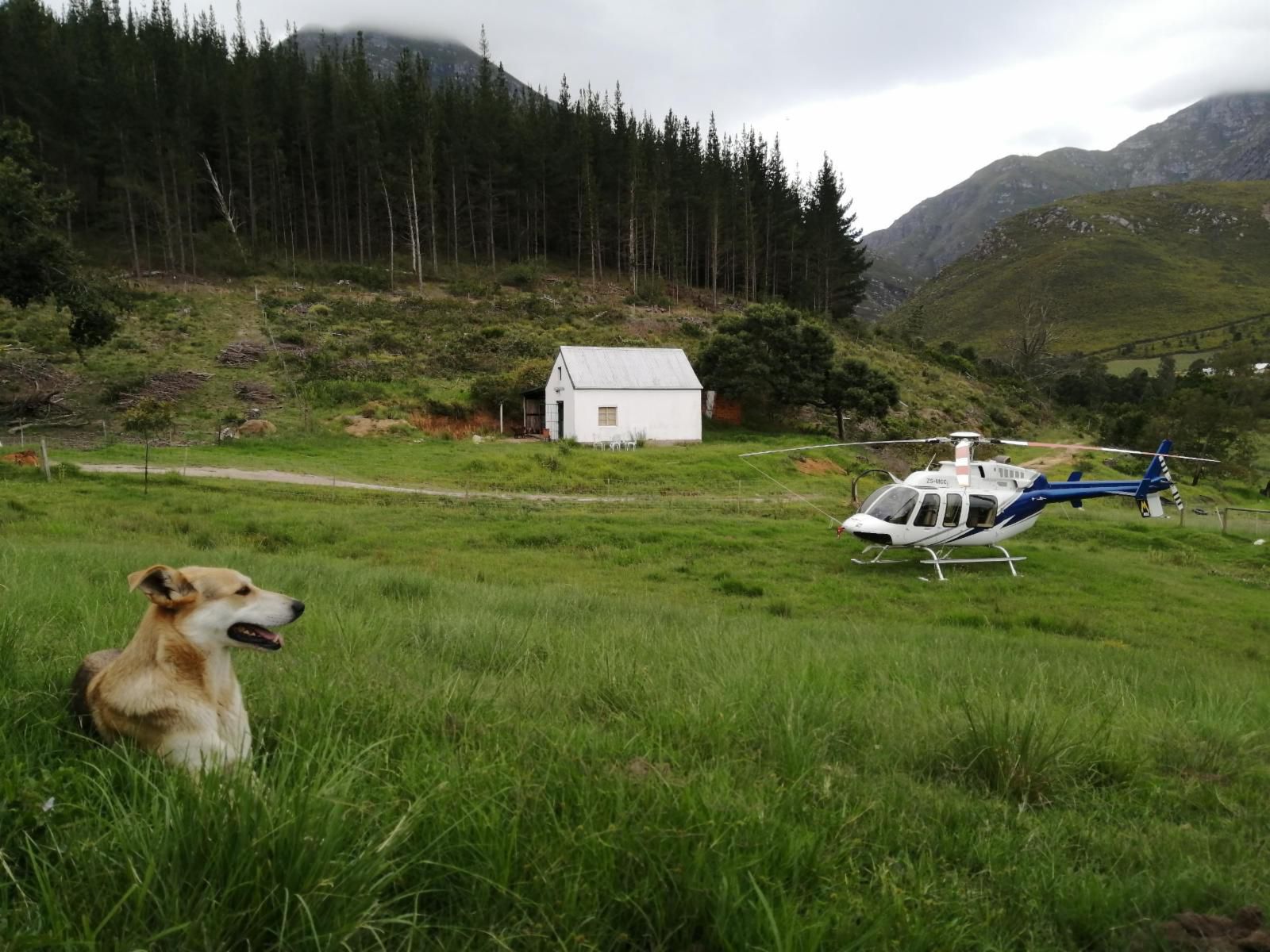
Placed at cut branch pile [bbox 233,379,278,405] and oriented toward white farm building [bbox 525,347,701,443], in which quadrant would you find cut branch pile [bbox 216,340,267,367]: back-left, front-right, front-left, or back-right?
back-left

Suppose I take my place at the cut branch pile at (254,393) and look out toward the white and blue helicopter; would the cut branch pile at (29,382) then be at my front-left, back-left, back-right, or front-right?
back-right

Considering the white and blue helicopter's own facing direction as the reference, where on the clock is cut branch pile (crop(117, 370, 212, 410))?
The cut branch pile is roughly at 2 o'clock from the white and blue helicopter.

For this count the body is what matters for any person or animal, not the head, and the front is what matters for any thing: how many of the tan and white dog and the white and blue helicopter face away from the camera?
0

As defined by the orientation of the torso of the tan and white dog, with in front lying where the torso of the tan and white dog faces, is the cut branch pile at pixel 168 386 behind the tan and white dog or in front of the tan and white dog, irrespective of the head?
behind

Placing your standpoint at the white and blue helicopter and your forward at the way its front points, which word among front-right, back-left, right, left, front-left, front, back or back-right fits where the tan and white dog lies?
front-left

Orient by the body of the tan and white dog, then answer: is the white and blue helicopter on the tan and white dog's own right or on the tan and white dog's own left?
on the tan and white dog's own left

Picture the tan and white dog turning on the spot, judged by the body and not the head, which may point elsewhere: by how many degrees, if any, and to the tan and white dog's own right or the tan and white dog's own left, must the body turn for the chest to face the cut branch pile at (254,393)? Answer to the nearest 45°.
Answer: approximately 135° to the tan and white dog's own left

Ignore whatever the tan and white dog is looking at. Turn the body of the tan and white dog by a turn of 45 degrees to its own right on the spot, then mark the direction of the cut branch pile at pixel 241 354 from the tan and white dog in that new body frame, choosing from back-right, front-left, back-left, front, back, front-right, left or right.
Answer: back

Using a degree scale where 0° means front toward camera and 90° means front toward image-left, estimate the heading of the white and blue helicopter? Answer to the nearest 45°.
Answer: approximately 45°

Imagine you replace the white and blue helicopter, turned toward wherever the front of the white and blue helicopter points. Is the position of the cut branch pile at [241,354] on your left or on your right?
on your right
